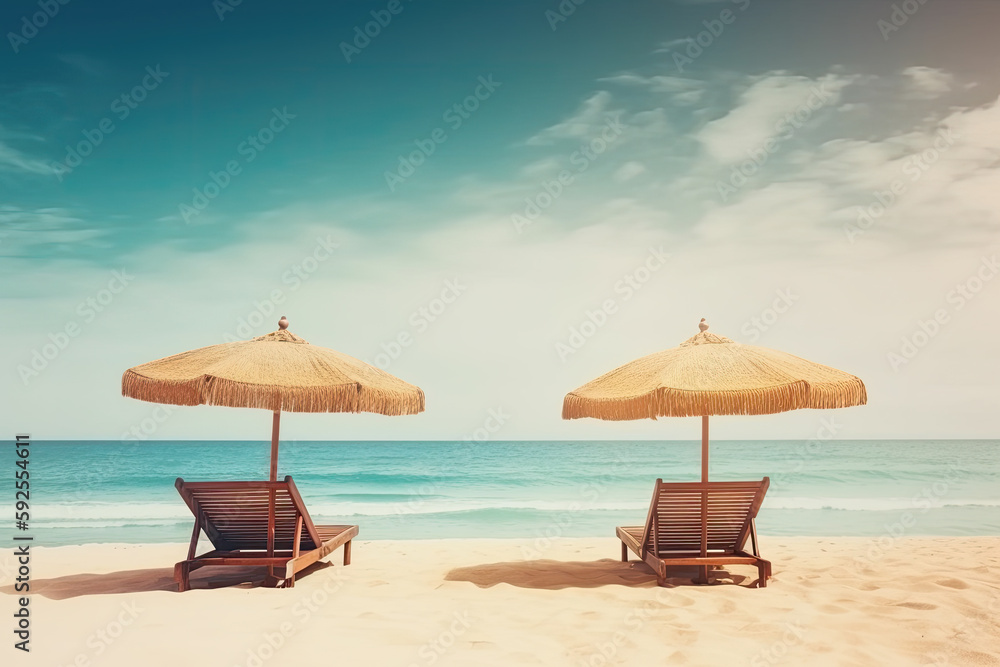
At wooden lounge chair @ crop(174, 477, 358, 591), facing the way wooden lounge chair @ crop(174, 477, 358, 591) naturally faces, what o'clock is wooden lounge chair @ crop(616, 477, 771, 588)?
wooden lounge chair @ crop(616, 477, 771, 588) is roughly at 2 o'clock from wooden lounge chair @ crop(174, 477, 358, 591).

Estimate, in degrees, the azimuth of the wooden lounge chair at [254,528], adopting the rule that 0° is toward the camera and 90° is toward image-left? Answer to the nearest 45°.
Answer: approximately 225°

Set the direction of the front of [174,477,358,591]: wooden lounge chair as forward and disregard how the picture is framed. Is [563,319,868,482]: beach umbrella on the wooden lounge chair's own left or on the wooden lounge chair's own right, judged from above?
on the wooden lounge chair's own right
